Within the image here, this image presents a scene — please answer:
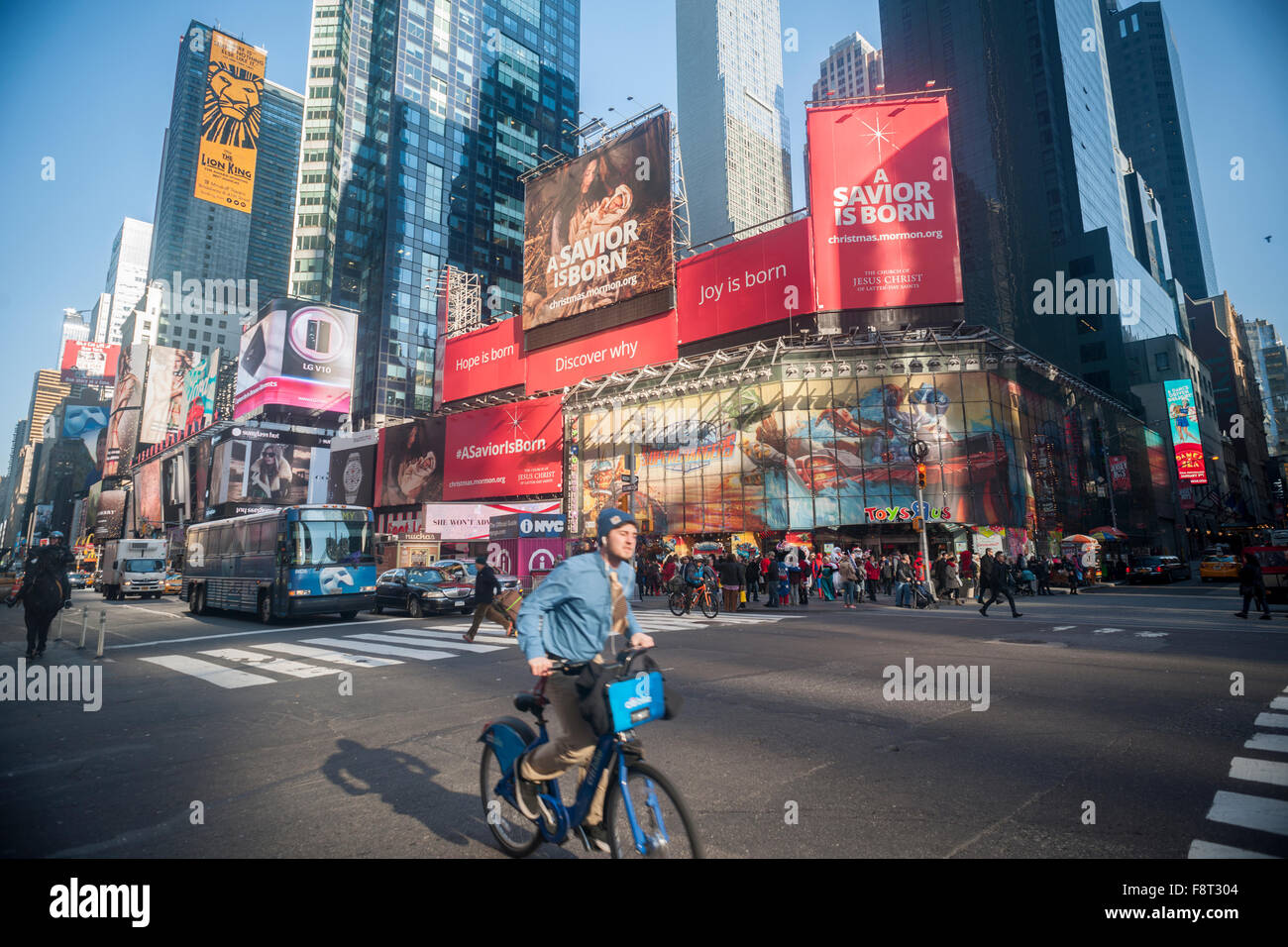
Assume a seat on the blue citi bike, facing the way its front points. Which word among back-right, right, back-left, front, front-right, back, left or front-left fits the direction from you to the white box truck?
back

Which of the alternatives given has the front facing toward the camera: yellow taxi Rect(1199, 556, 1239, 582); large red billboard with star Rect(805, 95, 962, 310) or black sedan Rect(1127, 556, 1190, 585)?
the large red billboard with star

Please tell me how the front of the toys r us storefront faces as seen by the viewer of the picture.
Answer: facing the viewer and to the left of the viewer

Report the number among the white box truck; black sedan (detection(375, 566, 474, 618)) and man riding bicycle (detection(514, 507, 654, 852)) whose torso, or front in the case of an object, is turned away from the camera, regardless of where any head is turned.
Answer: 0

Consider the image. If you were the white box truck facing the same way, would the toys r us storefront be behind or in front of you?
in front

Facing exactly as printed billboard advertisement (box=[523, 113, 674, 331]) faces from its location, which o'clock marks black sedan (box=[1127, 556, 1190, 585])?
The black sedan is roughly at 8 o'clock from the printed billboard advertisement.

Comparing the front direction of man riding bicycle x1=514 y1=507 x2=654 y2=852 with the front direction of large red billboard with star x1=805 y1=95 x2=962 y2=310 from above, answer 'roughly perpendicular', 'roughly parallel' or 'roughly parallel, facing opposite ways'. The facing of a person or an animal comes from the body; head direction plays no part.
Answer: roughly perpendicular

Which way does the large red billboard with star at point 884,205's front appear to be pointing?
toward the camera

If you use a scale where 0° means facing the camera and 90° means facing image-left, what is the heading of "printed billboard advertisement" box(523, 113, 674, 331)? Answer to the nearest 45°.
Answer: approximately 45°

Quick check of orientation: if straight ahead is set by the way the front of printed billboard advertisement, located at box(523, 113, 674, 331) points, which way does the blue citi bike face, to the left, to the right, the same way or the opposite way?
to the left
